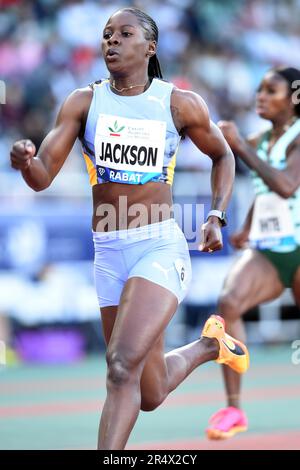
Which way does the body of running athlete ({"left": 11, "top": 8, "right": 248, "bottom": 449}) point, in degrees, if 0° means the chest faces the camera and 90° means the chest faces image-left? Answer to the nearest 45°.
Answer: approximately 45°

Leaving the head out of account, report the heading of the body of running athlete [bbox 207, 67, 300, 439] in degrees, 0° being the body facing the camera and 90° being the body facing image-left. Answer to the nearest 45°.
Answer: approximately 45°
